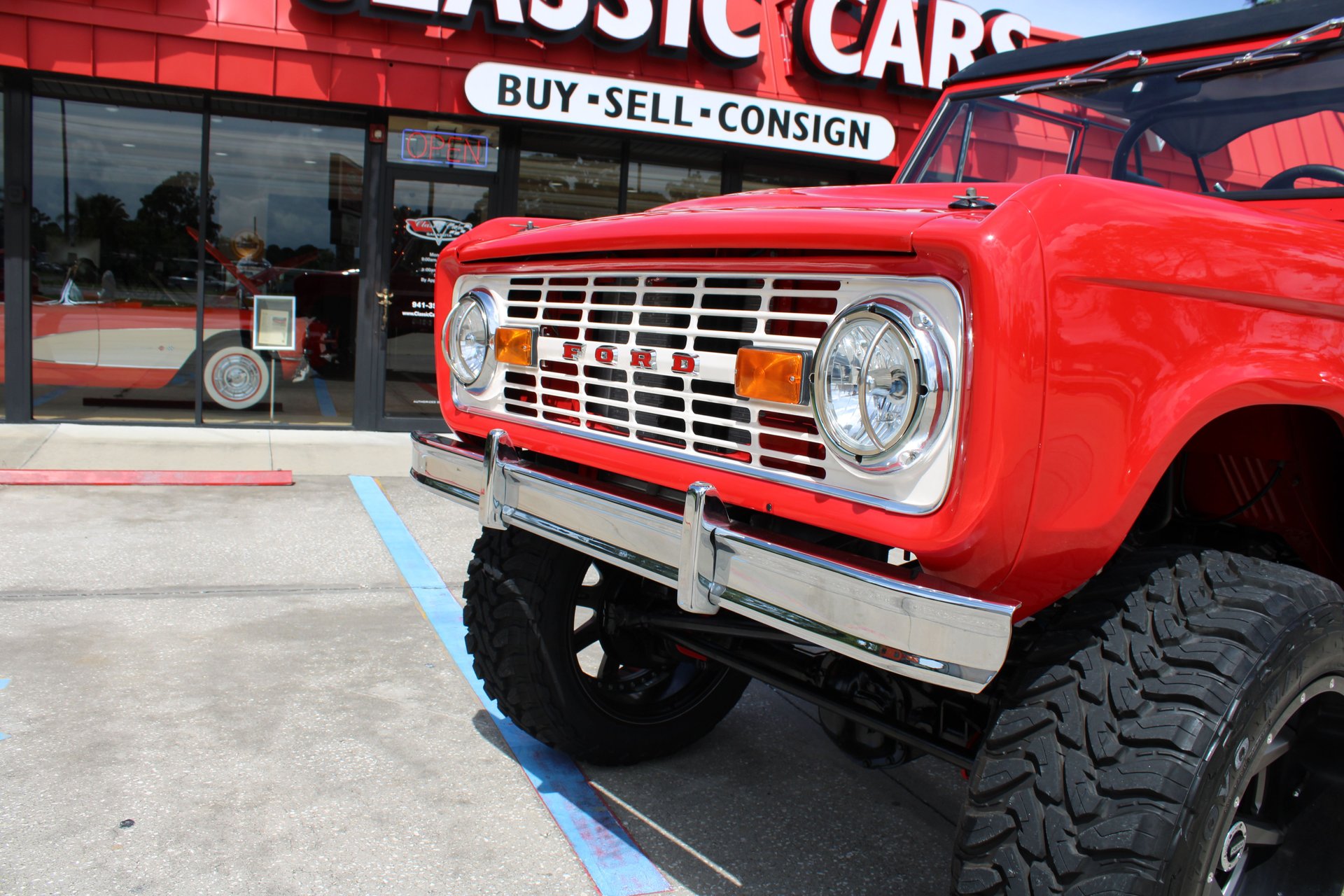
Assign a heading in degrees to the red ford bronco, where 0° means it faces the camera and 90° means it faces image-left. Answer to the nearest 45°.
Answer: approximately 45°

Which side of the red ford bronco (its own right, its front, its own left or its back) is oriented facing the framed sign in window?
right

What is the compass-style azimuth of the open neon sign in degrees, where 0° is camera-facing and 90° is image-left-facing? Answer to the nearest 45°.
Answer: approximately 0°

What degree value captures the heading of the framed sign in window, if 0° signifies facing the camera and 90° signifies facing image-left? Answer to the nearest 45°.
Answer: approximately 0°

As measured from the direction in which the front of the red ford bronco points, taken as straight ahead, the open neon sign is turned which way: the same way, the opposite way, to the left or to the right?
to the left

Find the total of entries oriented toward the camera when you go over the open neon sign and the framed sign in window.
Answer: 2

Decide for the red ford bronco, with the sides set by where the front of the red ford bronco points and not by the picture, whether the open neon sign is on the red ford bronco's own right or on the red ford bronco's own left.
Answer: on the red ford bronco's own right

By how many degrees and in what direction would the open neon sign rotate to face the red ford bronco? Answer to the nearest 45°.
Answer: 0° — it already faces it
